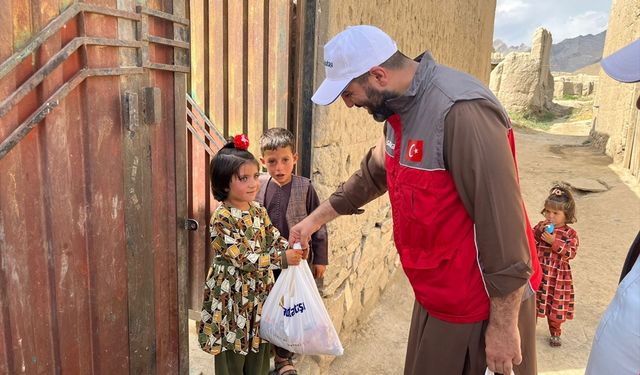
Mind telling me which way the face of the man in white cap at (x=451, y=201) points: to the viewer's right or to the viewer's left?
to the viewer's left

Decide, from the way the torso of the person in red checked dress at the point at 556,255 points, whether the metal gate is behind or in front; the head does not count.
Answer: in front

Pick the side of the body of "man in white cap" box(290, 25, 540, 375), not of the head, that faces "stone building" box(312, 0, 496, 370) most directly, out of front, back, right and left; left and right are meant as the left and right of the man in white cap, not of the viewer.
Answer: right

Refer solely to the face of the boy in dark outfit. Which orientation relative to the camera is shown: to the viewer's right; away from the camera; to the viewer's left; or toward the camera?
toward the camera

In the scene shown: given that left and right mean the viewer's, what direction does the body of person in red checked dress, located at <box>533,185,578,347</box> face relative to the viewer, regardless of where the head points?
facing the viewer and to the left of the viewer

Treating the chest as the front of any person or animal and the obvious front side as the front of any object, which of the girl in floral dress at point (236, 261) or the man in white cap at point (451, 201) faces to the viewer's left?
the man in white cap

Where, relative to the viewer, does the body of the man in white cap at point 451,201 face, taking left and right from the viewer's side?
facing to the left of the viewer

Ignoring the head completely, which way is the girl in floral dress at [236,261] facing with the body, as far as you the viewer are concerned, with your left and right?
facing the viewer and to the right of the viewer

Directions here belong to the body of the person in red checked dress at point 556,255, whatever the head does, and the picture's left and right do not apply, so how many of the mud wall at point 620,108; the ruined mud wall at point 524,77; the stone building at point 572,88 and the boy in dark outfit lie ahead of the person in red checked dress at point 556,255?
1

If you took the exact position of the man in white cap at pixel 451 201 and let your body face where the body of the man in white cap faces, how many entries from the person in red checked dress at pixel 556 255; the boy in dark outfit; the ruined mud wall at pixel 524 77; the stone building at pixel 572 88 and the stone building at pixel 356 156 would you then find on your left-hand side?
0

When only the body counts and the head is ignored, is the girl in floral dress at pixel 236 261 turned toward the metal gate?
no

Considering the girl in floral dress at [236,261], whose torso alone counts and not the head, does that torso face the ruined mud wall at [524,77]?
no

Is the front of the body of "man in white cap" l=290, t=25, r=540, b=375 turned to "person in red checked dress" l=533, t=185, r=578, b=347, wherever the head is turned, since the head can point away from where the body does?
no

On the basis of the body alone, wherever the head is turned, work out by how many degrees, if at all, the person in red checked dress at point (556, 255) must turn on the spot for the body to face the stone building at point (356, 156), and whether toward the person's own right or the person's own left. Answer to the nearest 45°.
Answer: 0° — they already face it
